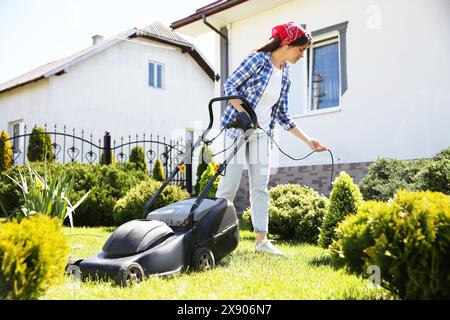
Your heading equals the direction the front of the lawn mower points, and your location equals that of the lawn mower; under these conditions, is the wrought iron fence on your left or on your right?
on your right

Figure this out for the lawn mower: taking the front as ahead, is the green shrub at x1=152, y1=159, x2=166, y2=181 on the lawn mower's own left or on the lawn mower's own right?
on the lawn mower's own right

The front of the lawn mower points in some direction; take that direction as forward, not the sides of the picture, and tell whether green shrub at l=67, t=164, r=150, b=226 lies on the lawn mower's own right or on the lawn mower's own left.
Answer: on the lawn mower's own right

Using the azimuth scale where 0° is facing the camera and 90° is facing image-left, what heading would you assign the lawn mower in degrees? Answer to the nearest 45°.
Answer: approximately 45°

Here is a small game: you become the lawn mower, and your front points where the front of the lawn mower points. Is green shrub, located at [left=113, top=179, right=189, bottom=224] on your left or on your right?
on your right

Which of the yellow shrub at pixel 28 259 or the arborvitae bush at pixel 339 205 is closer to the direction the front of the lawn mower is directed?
the yellow shrub

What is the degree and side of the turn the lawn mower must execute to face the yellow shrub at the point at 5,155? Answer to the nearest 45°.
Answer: approximately 90° to its right
